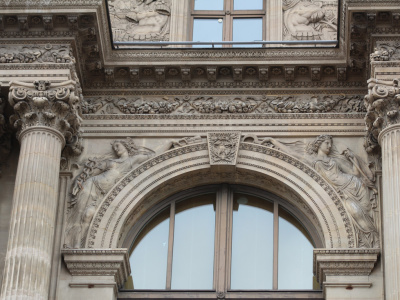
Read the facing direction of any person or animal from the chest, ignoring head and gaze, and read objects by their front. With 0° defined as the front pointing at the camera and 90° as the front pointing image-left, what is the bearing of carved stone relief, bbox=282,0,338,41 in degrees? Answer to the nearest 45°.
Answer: approximately 0°
